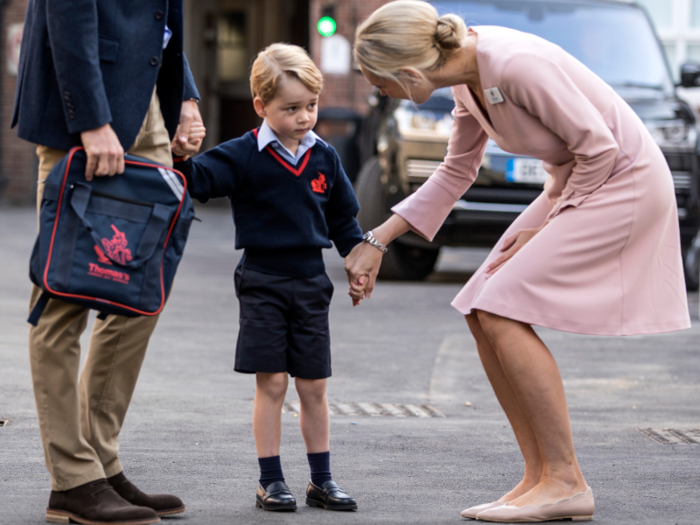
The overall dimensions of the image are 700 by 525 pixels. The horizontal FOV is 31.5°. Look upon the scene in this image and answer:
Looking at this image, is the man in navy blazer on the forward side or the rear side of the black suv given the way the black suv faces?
on the forward side

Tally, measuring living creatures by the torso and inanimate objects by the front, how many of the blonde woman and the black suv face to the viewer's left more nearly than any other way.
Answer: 1

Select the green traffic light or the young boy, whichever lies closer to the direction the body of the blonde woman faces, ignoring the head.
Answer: the young boy

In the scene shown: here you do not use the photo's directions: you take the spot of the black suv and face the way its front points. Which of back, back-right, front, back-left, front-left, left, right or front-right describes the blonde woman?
front

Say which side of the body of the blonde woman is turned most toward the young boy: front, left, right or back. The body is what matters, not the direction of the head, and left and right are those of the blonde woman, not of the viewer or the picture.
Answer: front

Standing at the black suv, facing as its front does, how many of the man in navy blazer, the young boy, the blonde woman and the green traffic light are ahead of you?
3

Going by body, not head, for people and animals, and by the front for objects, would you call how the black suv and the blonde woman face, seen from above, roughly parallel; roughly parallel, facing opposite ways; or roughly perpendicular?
roughly perpendicular

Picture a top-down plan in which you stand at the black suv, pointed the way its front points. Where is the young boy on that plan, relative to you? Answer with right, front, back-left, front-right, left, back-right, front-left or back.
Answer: front

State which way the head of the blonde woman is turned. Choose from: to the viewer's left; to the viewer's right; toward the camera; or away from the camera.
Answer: to the viewer's left

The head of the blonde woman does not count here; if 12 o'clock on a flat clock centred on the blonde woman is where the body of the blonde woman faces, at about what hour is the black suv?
The black suv is roughly at 3 o'clock from the blonde woman.

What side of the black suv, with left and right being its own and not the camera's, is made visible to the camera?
front

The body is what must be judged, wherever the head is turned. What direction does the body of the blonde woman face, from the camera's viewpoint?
to the viewer's left
